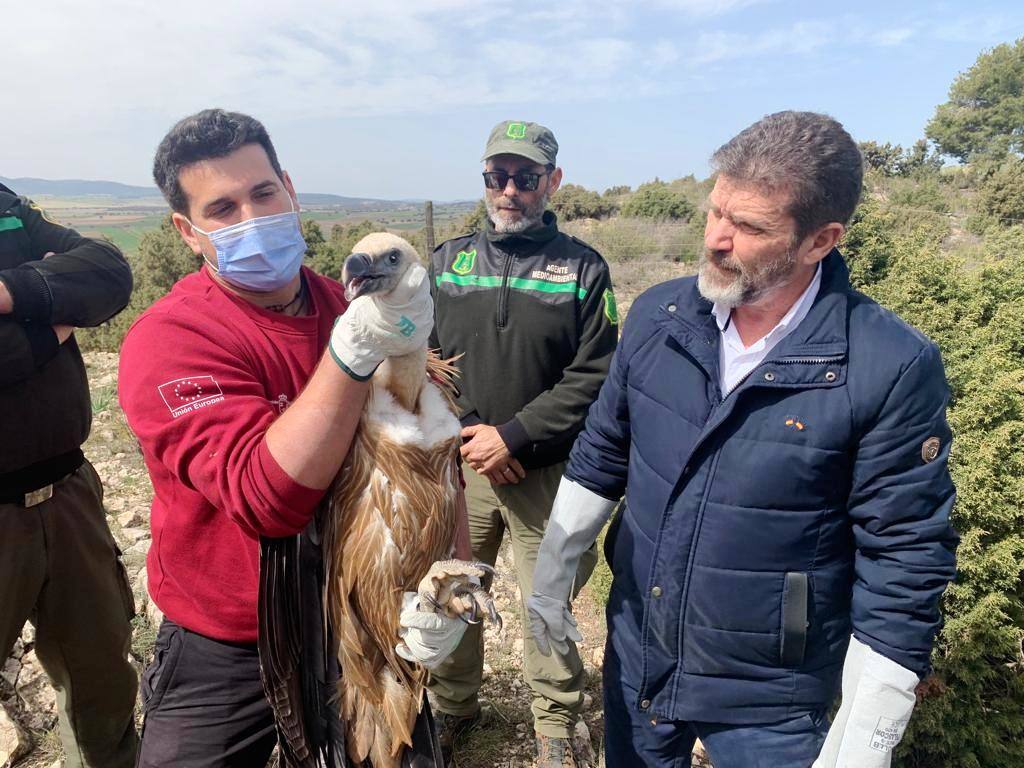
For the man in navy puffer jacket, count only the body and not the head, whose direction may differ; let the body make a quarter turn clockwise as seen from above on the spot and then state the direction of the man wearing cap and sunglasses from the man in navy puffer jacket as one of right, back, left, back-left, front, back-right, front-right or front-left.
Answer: front

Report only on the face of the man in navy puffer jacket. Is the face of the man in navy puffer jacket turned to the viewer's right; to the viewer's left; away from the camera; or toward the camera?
to the viewer's left

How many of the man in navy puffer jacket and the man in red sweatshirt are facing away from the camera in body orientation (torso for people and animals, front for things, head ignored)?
0

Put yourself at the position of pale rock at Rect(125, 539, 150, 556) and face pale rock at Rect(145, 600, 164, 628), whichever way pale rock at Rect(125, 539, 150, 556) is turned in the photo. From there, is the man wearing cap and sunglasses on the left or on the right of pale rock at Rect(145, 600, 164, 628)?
left

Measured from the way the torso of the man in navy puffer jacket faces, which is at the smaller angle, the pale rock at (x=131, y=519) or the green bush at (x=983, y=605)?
the pale rock

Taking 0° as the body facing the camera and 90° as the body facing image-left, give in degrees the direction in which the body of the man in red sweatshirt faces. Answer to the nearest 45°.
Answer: approximately 315°

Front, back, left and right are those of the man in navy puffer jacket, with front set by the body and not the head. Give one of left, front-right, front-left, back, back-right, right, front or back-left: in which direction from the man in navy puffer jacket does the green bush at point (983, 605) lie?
back

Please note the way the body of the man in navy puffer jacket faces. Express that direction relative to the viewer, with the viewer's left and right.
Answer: facing the viewer and to the left of the viewer

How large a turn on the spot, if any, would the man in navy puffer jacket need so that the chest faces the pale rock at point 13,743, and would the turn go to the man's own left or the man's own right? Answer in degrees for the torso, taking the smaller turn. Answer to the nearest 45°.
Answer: approximately 45° to the man's own right

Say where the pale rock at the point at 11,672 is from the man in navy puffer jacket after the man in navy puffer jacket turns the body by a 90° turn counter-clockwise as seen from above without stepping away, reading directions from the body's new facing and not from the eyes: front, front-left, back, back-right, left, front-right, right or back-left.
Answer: back-right

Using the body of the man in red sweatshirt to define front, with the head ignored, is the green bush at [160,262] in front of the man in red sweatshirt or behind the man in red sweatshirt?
behind

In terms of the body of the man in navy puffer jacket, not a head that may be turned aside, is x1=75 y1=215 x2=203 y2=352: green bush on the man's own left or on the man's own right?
on the man's own right

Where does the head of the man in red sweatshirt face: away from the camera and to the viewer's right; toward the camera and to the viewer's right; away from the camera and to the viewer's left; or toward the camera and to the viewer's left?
toward the camera and to the viewer's right

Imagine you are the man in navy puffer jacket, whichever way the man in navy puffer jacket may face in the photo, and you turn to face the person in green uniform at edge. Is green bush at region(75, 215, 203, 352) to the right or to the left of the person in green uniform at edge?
right
